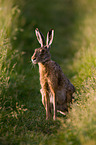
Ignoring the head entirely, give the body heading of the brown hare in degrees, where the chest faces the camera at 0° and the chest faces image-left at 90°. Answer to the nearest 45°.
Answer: approximately 45°
